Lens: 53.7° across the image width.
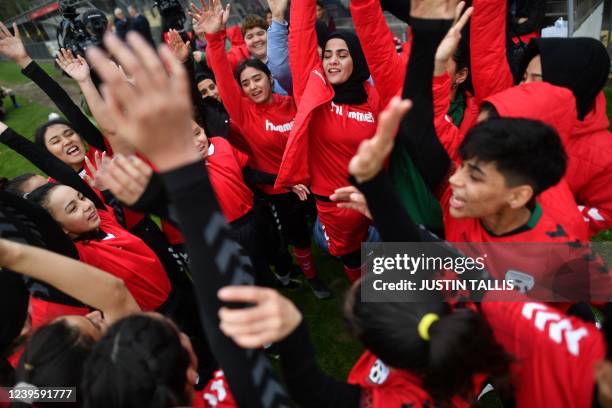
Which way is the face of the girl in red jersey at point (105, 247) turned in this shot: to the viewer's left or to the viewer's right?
to the viewer's right

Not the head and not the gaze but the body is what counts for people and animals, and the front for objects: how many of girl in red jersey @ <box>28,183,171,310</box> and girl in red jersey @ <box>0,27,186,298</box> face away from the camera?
0

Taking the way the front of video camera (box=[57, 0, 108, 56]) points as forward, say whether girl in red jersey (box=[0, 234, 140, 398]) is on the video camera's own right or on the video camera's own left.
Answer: on the video camera's own right

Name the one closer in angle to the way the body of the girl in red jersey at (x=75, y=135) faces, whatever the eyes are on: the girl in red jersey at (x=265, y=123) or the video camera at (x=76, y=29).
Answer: the girl in red jersey

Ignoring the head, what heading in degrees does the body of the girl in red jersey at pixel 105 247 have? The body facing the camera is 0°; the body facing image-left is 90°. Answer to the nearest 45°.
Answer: approximately 315°

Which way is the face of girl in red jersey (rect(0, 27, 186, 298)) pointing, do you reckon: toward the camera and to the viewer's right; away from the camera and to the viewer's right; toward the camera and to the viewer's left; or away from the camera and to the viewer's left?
toward the camera and to the viewer's right

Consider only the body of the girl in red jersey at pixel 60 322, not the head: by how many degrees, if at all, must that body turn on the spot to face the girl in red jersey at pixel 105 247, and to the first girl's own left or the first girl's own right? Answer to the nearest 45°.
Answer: approximately 45° to the first girl's own left

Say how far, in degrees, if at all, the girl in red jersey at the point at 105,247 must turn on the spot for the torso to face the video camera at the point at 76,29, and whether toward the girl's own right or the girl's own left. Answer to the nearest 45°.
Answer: approximately 135° to the girl's own left
